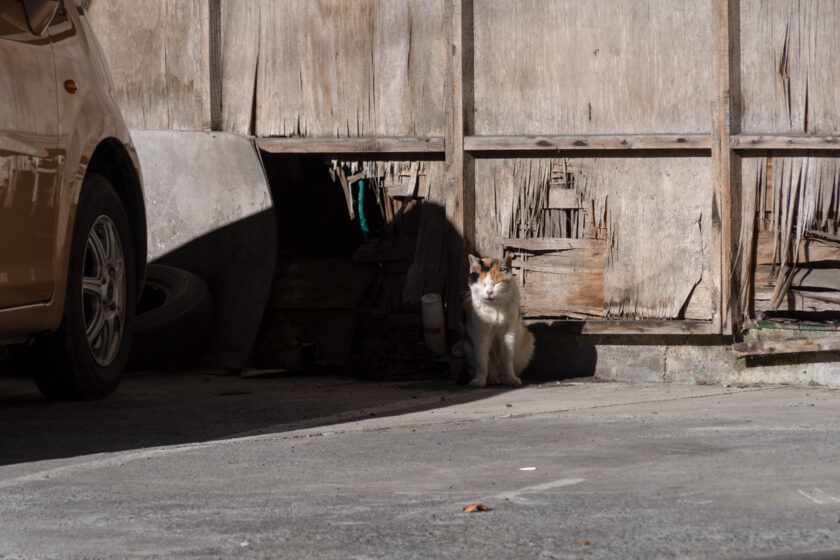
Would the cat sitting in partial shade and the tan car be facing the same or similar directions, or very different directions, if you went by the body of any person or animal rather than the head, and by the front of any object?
very different directions

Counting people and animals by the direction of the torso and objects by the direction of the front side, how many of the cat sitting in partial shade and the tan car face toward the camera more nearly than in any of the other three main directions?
1

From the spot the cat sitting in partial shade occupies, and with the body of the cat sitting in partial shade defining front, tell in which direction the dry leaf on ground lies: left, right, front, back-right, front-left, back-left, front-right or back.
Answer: front

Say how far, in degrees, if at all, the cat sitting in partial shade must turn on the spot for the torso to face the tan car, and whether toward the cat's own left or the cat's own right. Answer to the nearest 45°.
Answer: approximately 45° to the cat's own right

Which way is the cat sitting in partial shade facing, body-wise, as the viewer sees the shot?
toward the camera

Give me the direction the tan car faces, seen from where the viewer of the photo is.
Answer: facing away from the viewer and to the right of the viewer

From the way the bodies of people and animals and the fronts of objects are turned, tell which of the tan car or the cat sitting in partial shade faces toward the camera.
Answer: the cat sitting in partial shade

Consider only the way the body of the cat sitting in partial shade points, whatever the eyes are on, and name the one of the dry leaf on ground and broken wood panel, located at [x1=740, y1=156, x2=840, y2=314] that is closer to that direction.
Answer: the dry leaf on ground

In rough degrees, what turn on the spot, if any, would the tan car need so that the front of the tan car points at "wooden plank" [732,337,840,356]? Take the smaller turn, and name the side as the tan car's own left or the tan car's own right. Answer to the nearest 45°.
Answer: approximately 45° to the tan car's own right

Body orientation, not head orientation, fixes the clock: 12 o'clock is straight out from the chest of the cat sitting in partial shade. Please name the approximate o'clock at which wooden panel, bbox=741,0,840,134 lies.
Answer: The wooden panel is roughly at 9 o'clock from the cat sitting in partial shade.

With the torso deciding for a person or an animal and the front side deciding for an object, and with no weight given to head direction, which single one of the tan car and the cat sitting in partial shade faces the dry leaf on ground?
the cat sitting in partial shade

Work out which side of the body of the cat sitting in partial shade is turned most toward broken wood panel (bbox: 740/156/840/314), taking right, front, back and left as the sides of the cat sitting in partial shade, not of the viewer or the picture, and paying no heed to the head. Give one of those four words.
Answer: left
